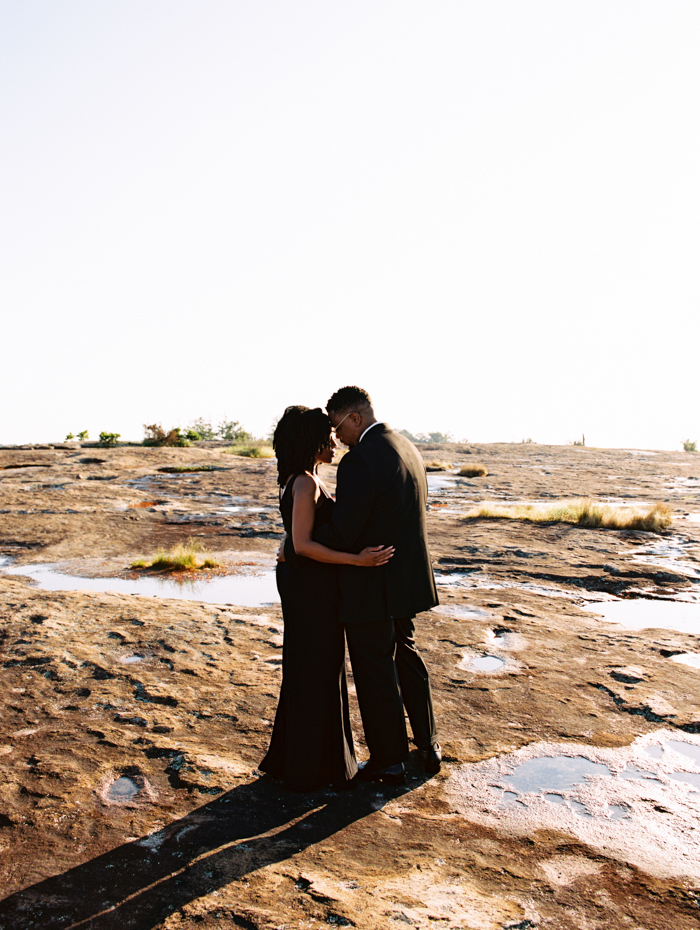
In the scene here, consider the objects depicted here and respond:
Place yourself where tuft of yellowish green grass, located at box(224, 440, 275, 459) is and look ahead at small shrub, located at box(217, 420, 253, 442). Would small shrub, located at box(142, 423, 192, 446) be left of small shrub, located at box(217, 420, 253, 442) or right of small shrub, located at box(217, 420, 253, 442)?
left

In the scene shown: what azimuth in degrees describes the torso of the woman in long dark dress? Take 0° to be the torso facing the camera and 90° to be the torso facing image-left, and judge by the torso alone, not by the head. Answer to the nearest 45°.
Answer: approximately 270°

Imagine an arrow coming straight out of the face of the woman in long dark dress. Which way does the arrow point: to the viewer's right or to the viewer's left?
to the viewer's right

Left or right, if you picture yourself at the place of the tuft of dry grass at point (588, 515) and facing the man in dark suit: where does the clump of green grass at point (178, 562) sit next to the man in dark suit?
right
